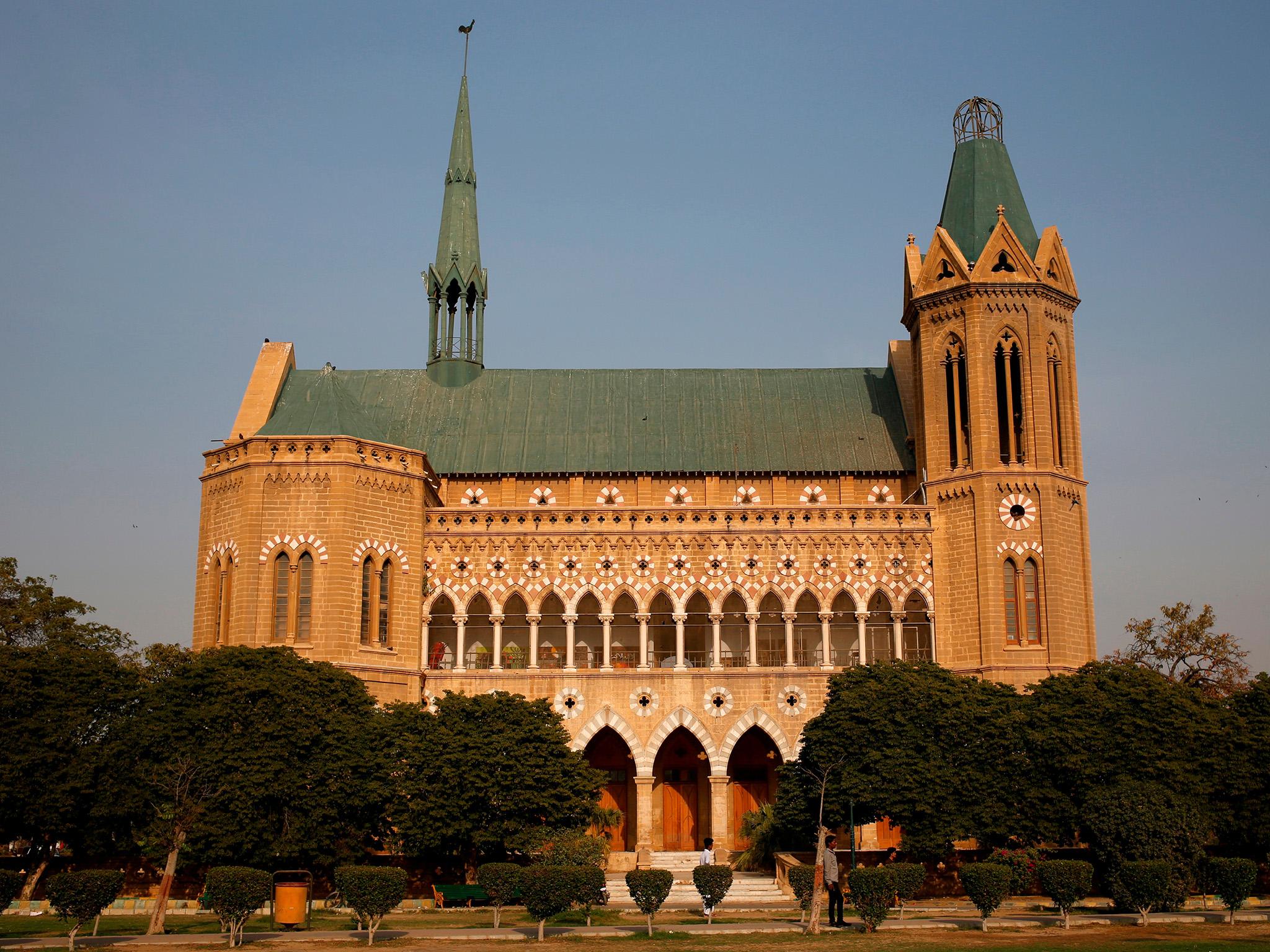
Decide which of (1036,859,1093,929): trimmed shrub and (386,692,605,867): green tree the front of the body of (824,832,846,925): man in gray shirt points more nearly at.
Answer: the trimmed shrub

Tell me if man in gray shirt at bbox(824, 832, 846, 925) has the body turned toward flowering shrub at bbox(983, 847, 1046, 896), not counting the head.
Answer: no

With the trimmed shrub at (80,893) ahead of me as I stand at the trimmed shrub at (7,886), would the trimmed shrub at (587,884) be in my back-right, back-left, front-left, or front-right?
front-left

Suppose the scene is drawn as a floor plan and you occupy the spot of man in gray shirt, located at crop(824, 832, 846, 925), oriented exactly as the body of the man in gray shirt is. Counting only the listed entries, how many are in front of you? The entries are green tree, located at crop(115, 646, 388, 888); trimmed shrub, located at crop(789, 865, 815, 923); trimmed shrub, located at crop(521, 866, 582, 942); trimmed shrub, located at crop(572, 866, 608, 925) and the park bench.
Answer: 0

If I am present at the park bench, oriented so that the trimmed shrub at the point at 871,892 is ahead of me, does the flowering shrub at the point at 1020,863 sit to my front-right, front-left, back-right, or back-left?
front-left

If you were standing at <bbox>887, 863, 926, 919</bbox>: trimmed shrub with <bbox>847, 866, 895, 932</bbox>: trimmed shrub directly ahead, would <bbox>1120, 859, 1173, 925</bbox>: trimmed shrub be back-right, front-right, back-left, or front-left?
back-left

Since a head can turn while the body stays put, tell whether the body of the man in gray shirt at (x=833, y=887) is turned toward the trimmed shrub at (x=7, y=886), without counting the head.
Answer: no
